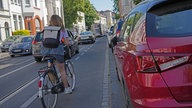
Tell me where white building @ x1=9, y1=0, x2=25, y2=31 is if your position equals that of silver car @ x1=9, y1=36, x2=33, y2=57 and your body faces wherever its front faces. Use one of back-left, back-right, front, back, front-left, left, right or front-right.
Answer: back-right

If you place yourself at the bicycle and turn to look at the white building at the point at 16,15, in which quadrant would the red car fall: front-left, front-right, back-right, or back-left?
back-right

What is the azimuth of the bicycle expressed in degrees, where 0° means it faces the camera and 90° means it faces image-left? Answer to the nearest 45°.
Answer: approximately 225°

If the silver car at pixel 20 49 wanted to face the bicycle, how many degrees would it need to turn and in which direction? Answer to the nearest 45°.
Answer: approximately 45° to its left

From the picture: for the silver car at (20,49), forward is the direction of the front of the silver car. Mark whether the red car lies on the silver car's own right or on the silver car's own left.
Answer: on the silver car's own left

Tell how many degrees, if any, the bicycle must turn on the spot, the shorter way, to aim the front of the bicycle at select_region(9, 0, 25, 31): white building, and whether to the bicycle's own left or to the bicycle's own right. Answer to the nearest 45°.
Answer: approximately 45° to the bicycle's own left

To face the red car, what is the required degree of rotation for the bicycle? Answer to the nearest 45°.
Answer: approximately 90° to its right

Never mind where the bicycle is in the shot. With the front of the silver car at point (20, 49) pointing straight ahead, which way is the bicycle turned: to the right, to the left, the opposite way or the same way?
the opposite way
